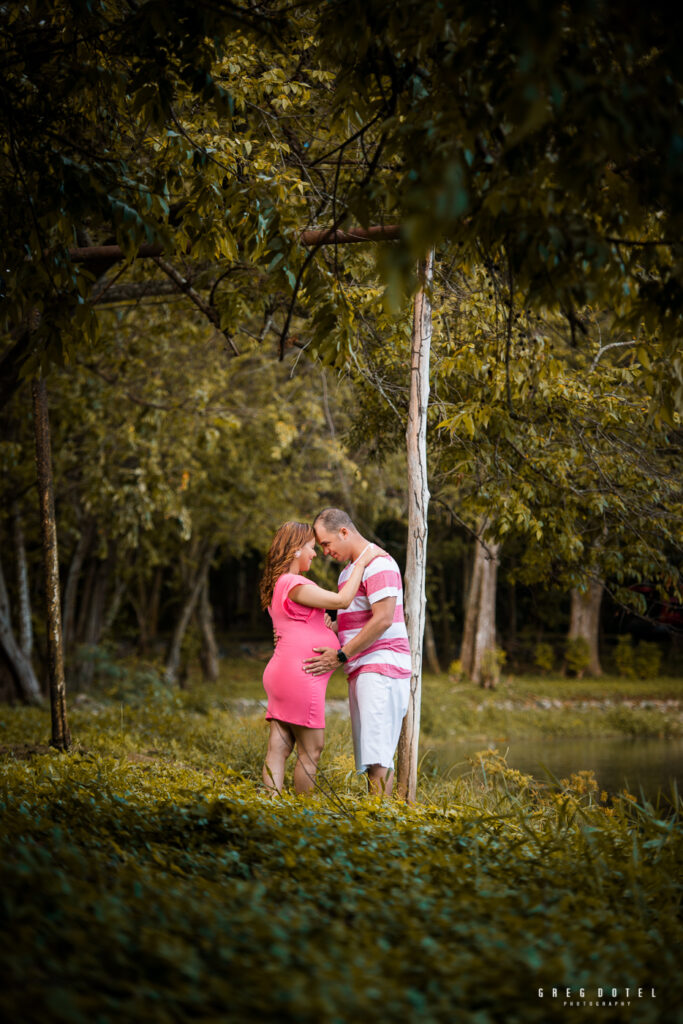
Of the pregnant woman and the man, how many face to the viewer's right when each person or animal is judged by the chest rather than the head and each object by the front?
1

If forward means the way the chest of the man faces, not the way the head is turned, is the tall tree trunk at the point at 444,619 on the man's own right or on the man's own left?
on the man's own right

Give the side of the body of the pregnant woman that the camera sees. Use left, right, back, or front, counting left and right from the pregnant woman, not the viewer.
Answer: right

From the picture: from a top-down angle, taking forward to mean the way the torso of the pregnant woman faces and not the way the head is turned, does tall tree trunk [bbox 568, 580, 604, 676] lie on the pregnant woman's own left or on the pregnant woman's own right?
on the pregnant woman's own left

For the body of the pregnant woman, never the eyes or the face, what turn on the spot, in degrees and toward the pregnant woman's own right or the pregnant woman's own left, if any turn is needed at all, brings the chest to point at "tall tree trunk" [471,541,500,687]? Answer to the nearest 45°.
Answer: approximately 90° to the pregnant woman's own left

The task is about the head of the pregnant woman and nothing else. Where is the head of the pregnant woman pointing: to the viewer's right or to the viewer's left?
to the viewer's right

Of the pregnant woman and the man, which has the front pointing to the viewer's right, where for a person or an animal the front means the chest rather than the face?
the pregnant woman

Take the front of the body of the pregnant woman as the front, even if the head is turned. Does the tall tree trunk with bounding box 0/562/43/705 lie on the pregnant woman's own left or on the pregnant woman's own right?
on the pregnant woman's own left

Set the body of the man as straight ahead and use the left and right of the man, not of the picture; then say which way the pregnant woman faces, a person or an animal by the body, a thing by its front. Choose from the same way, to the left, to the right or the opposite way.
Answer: the opposite way

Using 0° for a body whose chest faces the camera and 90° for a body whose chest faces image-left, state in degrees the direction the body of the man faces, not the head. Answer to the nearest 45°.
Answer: approximately 90°
